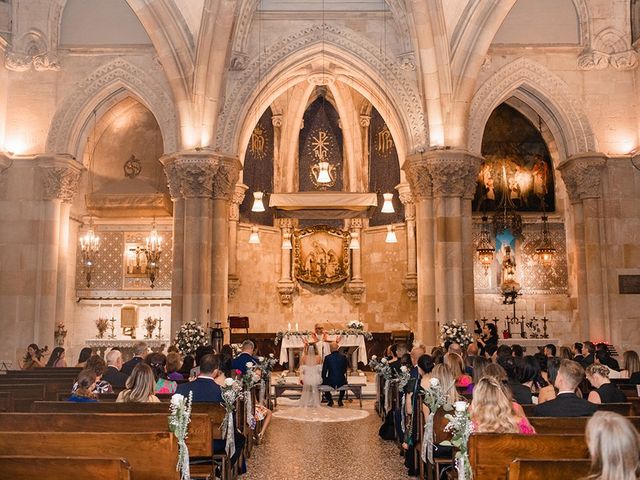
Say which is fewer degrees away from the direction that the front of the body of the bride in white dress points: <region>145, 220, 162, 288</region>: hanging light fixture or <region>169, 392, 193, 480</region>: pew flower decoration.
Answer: the hanging light fixture

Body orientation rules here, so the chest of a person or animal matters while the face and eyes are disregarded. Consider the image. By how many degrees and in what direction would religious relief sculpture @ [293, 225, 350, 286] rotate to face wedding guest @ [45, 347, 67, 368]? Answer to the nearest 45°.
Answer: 0° — it already faces them

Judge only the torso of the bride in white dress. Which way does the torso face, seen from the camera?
away from the camera

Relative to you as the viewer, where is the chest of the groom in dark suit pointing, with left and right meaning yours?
facing away from the viewer

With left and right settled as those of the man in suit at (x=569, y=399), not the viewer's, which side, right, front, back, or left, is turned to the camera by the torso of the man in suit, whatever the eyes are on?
back

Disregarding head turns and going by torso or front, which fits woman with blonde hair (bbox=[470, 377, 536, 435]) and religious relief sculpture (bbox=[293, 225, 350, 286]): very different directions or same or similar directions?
very different directions

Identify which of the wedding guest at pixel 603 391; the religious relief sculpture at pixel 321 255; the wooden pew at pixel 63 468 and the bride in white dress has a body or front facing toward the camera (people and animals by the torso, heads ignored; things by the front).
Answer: the religious relief sculpture

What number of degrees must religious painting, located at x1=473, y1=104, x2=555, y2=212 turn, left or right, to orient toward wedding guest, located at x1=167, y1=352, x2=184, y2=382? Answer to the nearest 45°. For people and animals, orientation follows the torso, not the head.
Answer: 0° — it already faces them

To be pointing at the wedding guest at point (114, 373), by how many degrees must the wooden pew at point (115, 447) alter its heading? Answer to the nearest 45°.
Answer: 0° — it already faces them

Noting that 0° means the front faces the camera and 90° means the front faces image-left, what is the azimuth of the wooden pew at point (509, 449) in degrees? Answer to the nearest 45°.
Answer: approximately 180°

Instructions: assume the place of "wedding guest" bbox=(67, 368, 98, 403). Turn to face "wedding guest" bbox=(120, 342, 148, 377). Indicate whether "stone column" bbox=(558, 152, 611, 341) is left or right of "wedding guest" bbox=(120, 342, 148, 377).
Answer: right

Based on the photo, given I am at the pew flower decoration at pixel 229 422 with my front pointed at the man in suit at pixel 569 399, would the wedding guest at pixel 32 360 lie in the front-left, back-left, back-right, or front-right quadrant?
back-left

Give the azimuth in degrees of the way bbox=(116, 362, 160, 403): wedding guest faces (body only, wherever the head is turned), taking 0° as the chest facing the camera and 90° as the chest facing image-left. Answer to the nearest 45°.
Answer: approximately 180°
